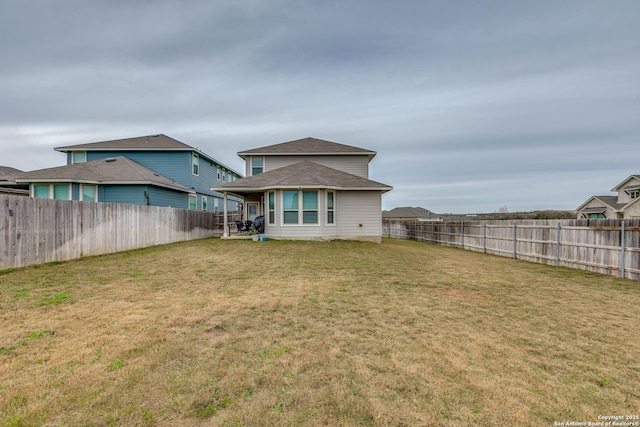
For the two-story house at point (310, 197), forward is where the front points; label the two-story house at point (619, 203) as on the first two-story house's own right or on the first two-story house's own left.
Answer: on the first two-story house's own right

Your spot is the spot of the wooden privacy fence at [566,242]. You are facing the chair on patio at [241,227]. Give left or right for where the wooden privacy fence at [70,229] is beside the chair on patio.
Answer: left

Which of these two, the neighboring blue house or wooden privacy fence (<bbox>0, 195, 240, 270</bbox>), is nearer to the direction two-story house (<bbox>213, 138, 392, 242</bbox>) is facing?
the neighboring blue house

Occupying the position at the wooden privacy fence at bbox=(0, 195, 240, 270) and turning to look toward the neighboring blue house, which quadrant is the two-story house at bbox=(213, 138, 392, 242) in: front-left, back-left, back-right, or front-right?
front-right

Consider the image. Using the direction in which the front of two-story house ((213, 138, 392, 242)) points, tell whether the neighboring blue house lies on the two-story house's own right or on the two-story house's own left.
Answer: on the two-story house's own left

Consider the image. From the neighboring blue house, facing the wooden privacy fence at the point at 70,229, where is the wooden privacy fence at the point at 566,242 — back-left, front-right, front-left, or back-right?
front-left

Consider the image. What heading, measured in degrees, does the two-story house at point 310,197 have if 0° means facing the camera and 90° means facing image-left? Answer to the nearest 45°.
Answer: approximately 180°

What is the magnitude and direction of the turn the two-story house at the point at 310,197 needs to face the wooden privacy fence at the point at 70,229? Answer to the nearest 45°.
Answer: approximately 135° to its left

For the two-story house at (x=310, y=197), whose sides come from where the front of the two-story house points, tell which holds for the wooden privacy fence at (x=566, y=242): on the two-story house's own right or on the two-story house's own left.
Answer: on the two-story house's own right

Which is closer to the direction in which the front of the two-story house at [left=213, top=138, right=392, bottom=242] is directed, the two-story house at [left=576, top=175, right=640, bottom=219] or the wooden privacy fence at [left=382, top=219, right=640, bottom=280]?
the two-story house
